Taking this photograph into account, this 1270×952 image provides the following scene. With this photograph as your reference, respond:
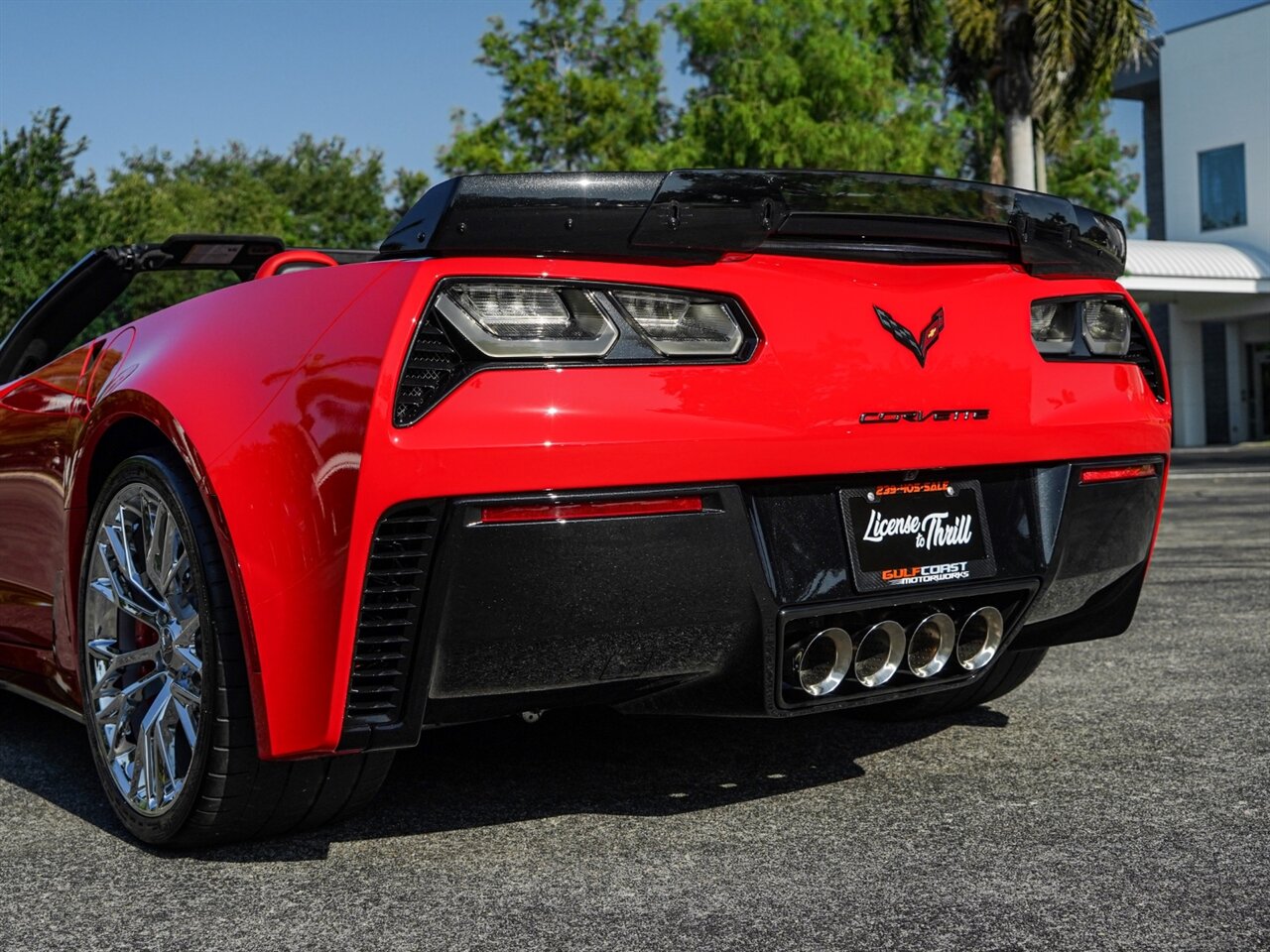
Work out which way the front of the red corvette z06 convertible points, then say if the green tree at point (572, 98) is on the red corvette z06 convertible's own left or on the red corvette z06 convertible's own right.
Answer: on the red corvette z06 convertible's own right

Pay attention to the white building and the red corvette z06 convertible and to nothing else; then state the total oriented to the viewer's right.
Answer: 0

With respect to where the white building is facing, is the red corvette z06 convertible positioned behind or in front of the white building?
in front

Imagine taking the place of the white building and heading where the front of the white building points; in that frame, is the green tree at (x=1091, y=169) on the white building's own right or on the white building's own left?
on the white building's own right

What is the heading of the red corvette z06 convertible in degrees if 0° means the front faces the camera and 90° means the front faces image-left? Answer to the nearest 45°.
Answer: approximately 135°

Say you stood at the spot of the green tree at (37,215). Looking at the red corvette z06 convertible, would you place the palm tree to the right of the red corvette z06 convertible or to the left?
left

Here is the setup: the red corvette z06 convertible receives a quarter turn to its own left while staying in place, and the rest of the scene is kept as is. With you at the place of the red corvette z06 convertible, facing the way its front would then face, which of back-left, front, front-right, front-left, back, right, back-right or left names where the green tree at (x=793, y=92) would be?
back-right

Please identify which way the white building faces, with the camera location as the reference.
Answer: facing the viewer and to the left of the viewer

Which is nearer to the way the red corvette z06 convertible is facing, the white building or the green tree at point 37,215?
the green tree

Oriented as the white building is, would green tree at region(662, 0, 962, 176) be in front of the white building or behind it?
in front

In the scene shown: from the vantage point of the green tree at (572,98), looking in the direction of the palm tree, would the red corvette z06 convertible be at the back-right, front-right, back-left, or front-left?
front-right
